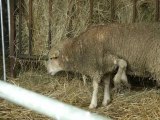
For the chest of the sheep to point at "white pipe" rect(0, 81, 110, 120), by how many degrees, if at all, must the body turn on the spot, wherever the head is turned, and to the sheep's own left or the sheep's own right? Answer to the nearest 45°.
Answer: approximately 90° to the sheep's own left

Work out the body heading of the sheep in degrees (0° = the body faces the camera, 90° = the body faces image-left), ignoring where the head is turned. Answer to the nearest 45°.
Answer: approximately 90°
